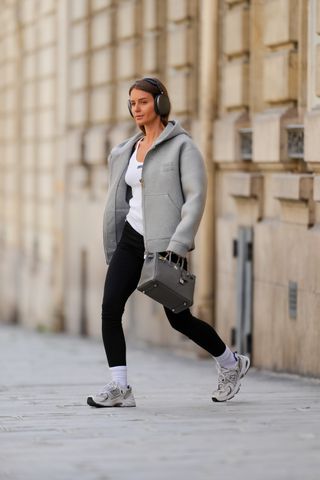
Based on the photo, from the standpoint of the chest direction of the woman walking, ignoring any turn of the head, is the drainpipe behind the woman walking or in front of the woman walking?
behind

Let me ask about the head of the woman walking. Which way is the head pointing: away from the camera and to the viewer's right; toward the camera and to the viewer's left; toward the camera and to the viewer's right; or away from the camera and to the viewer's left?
toward the camera and to the viewer's left
